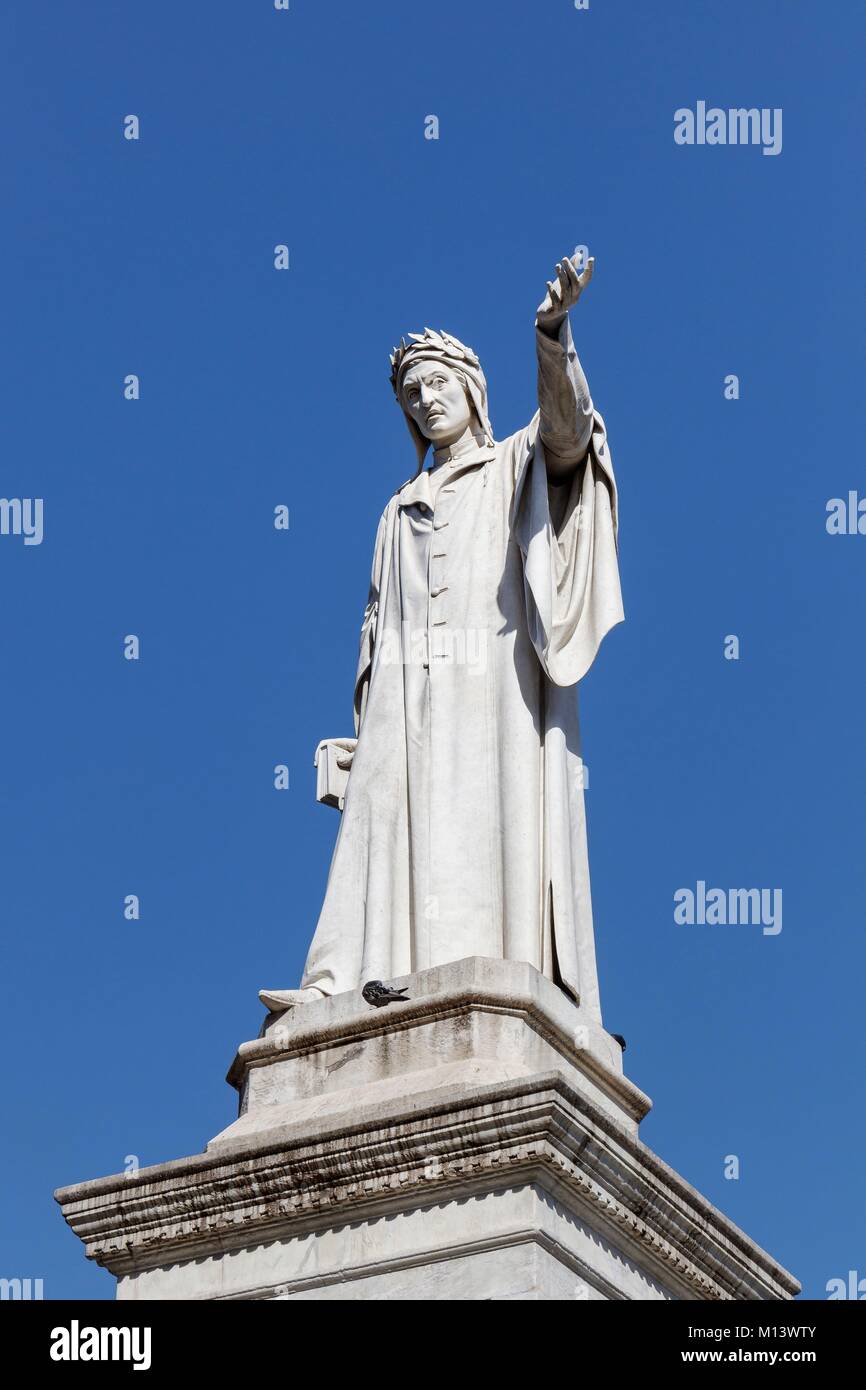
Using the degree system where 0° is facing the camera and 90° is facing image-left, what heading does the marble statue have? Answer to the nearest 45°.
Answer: approximately 45°
